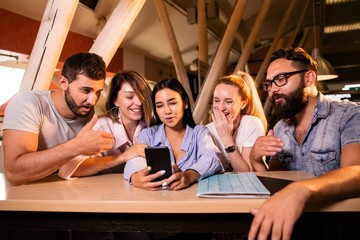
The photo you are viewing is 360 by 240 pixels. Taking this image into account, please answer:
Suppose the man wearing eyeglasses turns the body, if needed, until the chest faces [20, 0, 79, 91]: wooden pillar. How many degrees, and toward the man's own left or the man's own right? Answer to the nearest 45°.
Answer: approximately 45° to the man's own right

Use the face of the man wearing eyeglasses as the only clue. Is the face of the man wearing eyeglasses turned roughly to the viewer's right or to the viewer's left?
to the viewer's left

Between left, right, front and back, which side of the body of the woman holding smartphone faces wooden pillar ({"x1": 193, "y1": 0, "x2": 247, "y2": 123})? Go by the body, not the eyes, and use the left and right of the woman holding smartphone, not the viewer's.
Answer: back
